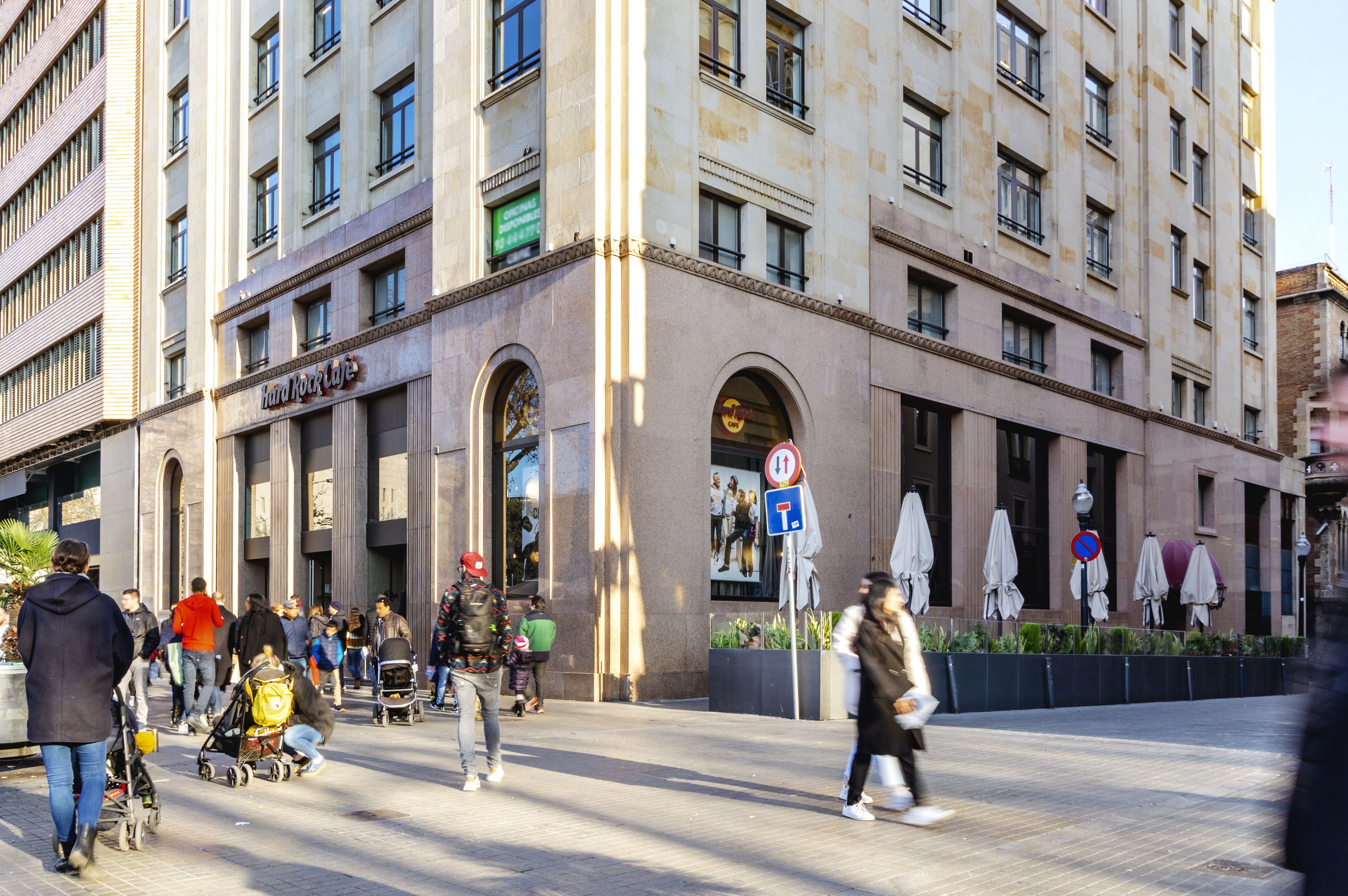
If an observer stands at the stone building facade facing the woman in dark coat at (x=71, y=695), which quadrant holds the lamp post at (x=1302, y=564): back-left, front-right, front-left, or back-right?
back-left

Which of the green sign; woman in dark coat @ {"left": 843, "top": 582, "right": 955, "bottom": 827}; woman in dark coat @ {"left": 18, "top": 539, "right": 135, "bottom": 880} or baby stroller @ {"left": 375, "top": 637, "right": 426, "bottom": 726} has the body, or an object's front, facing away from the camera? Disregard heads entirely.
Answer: woman in dark coat @ {"left": 18, "top": 539, "right": 135, "bottom": 880}

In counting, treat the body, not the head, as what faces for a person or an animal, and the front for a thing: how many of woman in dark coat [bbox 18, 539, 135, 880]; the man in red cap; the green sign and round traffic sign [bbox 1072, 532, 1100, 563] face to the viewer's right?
0

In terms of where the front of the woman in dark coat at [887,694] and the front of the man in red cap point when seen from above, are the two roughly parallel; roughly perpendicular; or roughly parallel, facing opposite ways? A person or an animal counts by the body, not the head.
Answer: roughly perpendicular

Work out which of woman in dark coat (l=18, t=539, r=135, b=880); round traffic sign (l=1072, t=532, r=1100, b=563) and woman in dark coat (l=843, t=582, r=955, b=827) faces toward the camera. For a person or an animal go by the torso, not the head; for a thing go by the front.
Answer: the round traffic sign

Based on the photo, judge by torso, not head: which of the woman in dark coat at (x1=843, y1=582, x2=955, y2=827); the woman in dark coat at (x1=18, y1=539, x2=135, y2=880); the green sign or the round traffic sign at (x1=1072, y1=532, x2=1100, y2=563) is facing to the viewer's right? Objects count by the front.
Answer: the woman in dark coat at (x1=843, y1=582, x2=955, y2=827)

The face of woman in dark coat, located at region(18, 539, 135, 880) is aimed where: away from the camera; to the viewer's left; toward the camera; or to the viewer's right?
away from the camera

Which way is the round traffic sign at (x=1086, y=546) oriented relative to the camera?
toward the camera

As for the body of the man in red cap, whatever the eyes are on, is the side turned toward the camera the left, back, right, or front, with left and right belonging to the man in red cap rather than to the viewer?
back

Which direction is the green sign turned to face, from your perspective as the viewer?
facing the viewer and to the left of the viewer
